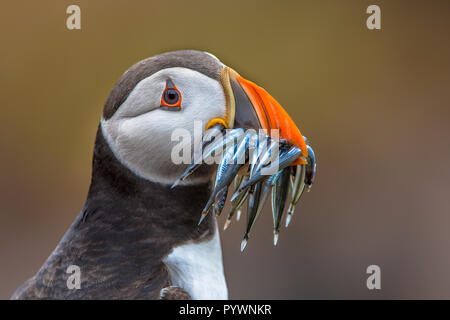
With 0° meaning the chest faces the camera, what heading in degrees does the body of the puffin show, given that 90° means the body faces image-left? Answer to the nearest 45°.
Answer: approximately 270°
